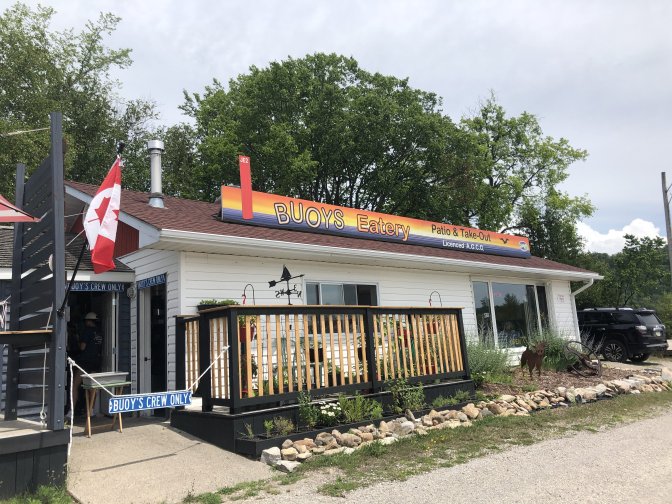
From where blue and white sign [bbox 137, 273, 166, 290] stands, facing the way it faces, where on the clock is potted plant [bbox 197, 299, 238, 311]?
The potted plant is roughly at 9 o'clock from the blue and white sign.

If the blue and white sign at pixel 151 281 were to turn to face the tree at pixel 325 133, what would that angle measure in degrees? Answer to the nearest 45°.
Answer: approximately 180°

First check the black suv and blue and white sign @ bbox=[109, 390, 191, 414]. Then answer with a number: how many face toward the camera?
1

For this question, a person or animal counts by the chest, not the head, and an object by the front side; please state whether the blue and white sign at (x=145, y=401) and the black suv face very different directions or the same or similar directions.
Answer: very different directions

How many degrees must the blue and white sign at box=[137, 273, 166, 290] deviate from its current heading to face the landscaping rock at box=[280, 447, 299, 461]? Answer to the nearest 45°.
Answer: approximately 45° to its left

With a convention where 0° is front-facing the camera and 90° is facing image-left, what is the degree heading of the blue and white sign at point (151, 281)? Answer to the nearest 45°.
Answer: approximately 45°

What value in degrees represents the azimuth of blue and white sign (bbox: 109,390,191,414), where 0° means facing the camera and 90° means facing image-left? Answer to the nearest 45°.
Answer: approximately 0°
